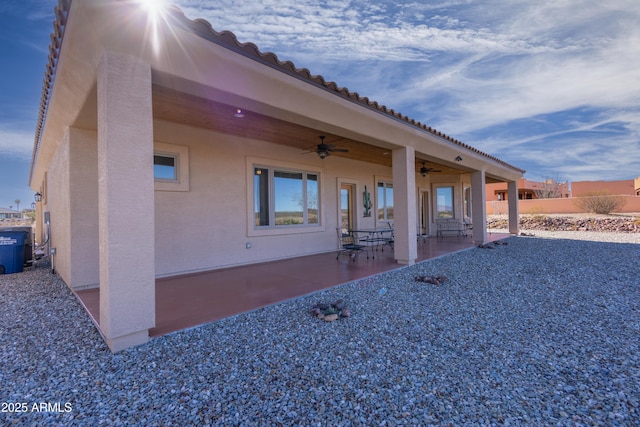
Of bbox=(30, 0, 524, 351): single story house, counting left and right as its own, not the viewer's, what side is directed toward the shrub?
left

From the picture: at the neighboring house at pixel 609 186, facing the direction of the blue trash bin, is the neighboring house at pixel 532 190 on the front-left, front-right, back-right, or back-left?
front-right

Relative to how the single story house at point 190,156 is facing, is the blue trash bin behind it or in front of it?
behind

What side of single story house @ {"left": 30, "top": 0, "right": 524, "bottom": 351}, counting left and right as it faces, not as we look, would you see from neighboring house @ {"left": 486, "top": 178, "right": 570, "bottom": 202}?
left

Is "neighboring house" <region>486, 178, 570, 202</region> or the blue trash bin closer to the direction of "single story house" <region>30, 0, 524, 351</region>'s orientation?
the neighboring house

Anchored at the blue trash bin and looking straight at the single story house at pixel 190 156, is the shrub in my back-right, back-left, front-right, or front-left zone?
front-left

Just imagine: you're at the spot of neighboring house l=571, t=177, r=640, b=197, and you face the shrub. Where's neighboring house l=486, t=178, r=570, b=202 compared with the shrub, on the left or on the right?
right
